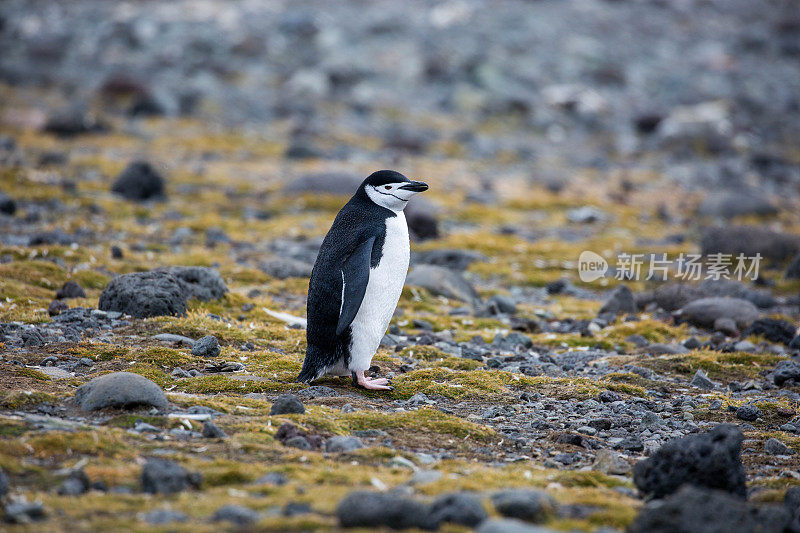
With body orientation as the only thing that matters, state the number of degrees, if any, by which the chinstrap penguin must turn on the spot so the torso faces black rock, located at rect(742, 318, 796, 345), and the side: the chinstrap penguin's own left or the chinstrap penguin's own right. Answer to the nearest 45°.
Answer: approximately 45° to the chinstrap penguin's own left

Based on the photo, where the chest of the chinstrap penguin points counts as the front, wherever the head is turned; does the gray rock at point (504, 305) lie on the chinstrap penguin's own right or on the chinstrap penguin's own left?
on the chinstrap penguin's own left

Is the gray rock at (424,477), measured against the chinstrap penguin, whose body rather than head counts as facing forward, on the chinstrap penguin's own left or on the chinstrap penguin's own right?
on the chinstrap penguin's own right

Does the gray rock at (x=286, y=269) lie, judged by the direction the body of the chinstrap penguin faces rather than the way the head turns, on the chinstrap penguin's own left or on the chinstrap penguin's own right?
on the chinstrap penguin's own left

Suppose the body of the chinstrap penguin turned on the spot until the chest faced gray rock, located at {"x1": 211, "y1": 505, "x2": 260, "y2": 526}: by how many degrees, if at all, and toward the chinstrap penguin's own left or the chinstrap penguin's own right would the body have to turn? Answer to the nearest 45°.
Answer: approximately 90° to the chinstrap penguin's own right

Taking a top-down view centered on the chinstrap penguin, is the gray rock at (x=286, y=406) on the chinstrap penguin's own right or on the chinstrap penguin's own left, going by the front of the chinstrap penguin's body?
on the chinstrap penguin's own right

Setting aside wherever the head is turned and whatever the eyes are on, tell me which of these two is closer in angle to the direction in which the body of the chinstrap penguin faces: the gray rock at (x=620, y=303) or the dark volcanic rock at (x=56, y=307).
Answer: the gray rock

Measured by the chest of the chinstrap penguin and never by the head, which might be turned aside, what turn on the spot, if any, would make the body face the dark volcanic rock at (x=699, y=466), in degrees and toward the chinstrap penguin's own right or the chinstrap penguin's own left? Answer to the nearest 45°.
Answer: approximately 45° to the chinstrap penguin's own right

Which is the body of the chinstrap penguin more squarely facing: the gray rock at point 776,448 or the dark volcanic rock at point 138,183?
the gray rock

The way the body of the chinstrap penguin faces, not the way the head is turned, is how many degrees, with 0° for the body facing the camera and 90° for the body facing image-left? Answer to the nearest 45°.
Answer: approximately 270°

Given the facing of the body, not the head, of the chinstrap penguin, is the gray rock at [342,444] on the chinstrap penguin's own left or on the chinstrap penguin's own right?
on the chinstrap penguin's own right

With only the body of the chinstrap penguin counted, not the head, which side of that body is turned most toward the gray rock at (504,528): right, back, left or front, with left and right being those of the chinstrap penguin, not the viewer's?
right
